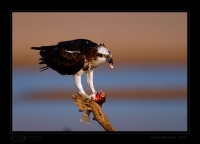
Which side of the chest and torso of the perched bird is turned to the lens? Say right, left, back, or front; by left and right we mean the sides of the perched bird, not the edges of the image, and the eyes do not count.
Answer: right
